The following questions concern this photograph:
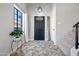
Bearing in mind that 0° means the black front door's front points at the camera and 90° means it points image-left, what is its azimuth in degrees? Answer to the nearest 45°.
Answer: approximately 0°

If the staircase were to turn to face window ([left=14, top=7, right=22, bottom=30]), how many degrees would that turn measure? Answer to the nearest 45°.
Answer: approximately 45° to its right

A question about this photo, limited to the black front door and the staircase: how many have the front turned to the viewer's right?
0

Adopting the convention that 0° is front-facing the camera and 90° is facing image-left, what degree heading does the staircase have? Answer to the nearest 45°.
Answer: approximately 45°
